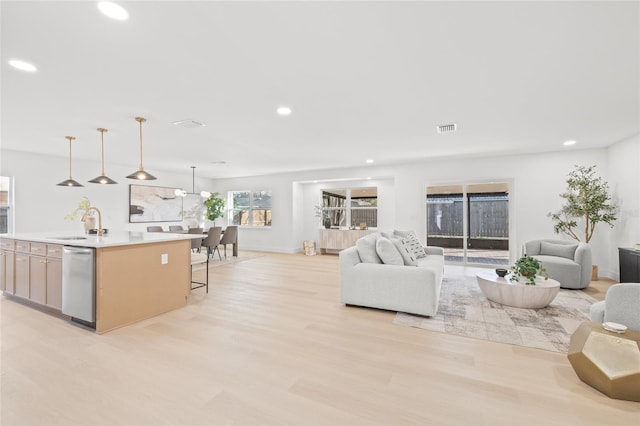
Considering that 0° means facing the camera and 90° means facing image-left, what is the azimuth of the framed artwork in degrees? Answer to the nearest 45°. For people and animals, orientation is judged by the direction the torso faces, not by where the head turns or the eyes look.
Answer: approximately 315°

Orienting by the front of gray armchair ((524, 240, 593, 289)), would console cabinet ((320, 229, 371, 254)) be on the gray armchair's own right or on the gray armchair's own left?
on the gray armchair's own right

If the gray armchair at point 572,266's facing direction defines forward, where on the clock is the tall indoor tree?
The tall indoor tree is roughly at 5 o'clock from the gray armchair.

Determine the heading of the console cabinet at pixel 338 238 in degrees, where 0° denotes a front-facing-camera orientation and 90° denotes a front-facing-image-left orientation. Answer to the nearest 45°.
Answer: approximately 0°

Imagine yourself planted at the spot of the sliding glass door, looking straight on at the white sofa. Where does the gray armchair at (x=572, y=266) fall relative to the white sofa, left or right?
left
